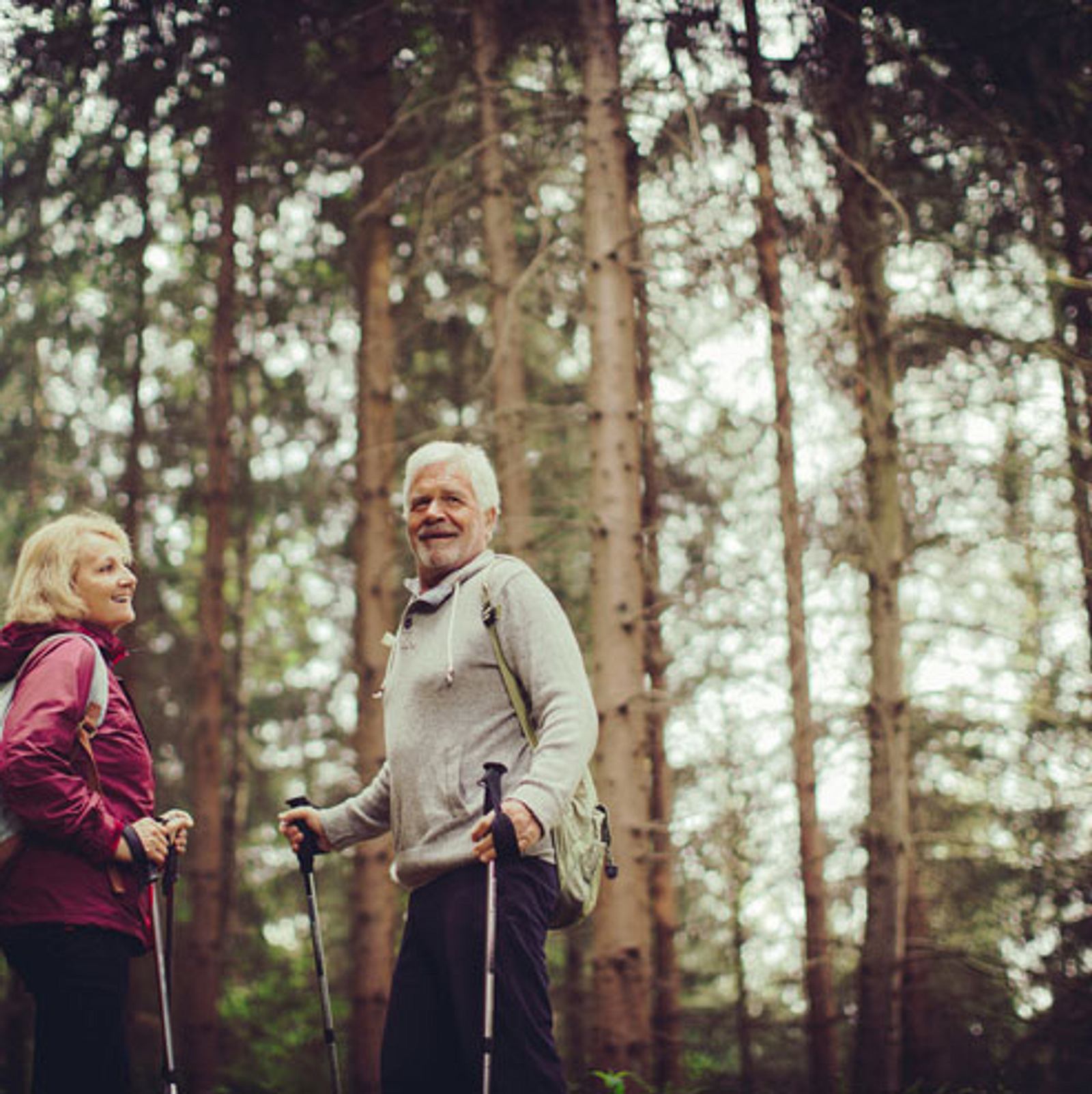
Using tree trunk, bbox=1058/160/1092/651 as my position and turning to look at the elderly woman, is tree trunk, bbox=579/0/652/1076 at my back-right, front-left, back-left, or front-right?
front-right

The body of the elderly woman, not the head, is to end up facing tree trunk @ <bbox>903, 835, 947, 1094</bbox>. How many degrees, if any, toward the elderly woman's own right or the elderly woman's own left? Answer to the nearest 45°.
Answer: approximately 45° to the elderly woman's own left

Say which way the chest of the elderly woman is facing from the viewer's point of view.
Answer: to the viewer's right

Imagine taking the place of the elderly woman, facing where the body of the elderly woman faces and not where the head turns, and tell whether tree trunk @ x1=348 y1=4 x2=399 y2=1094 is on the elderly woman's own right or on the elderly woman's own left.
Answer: on the elderly woman's own left

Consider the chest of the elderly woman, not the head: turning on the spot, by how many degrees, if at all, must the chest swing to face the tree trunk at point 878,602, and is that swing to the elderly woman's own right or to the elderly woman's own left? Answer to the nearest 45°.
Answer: approximately 45° to the elderly woman's own left

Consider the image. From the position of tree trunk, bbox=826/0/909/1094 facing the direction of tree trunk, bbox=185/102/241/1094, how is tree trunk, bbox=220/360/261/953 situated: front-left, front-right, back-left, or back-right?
front-right

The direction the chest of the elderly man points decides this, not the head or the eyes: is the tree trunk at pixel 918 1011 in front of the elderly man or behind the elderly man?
behind

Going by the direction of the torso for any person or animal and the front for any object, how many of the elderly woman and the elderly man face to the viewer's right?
1

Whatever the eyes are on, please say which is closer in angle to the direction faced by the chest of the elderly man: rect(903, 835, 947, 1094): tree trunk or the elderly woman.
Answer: the elderly woman

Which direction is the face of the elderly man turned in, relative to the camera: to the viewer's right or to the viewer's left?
to the viewer's left

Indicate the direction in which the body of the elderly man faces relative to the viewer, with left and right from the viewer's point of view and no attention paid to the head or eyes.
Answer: facing the viewer and to the left of the viewer

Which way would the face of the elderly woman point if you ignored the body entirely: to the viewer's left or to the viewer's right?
to the viewer's right
